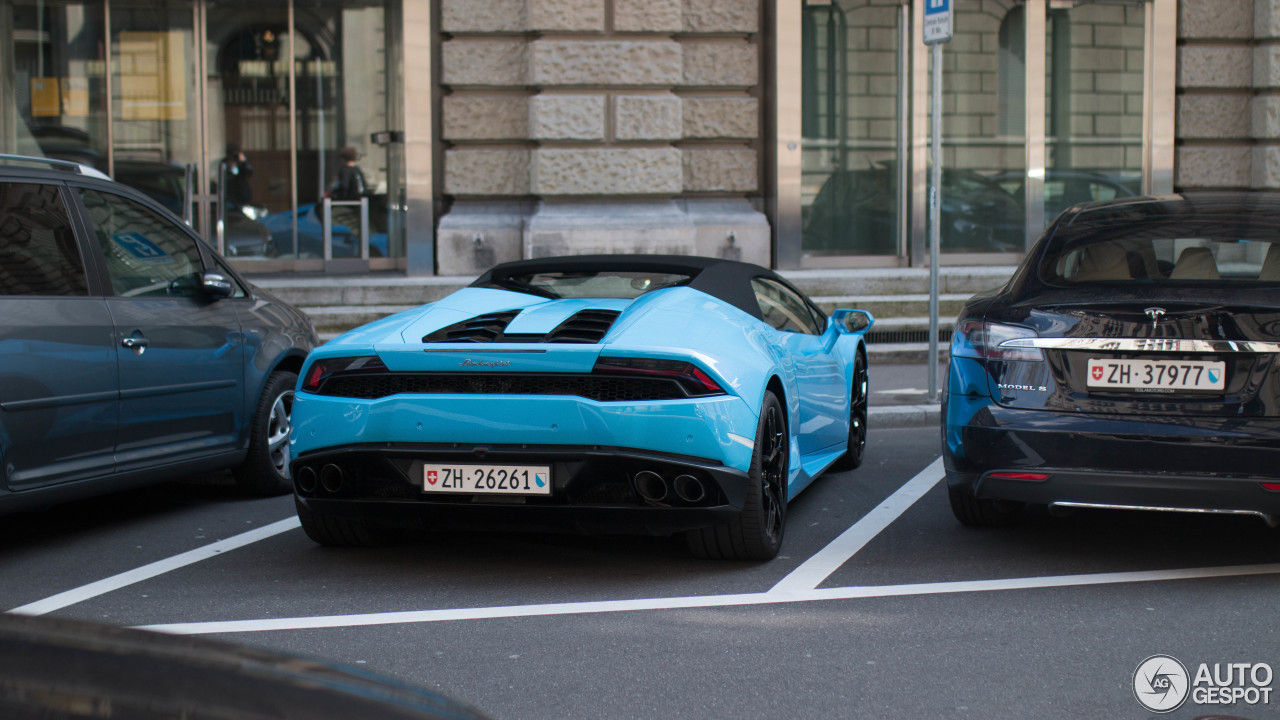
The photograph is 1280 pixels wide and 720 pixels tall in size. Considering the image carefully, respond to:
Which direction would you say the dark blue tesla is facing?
away from the camera

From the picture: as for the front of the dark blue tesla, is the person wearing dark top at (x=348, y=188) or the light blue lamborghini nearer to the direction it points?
the person wearing dark top

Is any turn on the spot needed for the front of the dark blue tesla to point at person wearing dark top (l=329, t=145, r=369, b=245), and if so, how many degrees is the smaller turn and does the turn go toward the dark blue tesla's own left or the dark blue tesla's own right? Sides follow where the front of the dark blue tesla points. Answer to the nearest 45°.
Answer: approximately 45° to the dark blue tesla's own left

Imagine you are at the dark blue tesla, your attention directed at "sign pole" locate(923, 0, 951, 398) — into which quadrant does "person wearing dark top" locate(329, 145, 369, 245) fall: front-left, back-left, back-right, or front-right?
front-left

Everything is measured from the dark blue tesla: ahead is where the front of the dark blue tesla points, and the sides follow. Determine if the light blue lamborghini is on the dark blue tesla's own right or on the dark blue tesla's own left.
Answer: on the dark blue tesla's own left

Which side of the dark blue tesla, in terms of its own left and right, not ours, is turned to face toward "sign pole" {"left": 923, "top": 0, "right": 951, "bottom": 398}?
front
